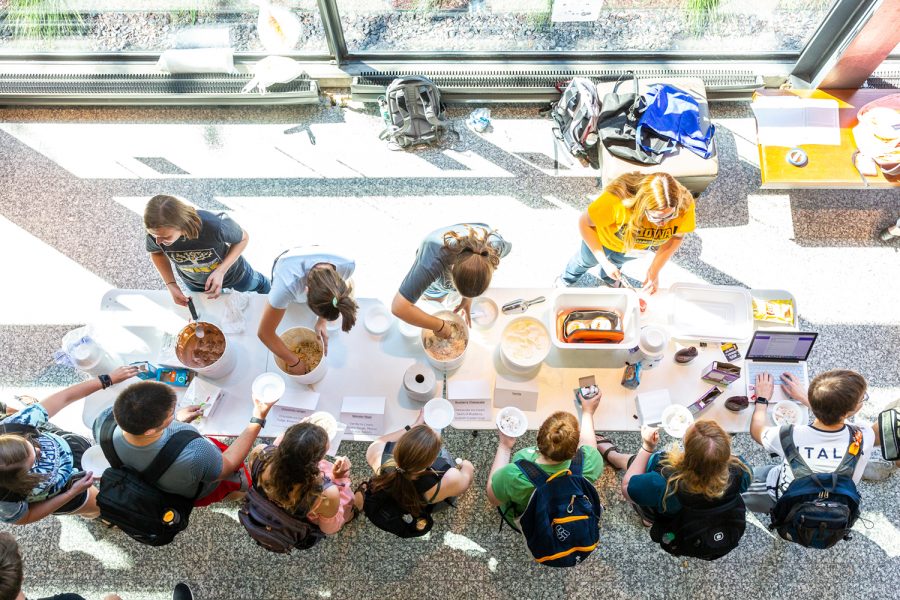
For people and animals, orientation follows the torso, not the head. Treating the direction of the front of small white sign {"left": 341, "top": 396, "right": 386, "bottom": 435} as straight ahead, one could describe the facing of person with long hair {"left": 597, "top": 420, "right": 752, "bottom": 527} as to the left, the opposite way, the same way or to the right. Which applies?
the opposite way

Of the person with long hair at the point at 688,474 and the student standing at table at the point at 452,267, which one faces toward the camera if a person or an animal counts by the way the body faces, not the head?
the student standing at table

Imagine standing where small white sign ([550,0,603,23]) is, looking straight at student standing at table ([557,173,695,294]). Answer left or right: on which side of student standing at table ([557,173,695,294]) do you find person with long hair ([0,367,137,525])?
right

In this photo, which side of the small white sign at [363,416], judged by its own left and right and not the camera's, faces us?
front

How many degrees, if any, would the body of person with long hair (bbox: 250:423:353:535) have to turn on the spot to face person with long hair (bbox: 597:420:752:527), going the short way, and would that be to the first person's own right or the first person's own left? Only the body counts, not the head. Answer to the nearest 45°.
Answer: approximately 45° to the first person's own right

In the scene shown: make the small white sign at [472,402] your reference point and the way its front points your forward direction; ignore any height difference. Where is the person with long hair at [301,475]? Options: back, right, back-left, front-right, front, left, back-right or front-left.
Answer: front-right

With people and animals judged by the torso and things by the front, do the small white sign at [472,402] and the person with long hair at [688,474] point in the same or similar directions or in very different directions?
very different directions

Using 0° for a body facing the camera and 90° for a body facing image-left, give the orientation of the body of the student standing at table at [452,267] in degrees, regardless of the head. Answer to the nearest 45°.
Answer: approximately 0°

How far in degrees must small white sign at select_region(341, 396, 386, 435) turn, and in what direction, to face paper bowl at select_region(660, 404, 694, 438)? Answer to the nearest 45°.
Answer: approximately 90° to its left

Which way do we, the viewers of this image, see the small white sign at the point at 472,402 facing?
facing the viewer

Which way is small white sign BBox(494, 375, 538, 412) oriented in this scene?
toward the camera

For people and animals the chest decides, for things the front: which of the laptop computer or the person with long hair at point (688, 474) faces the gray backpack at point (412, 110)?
the person with long hair
